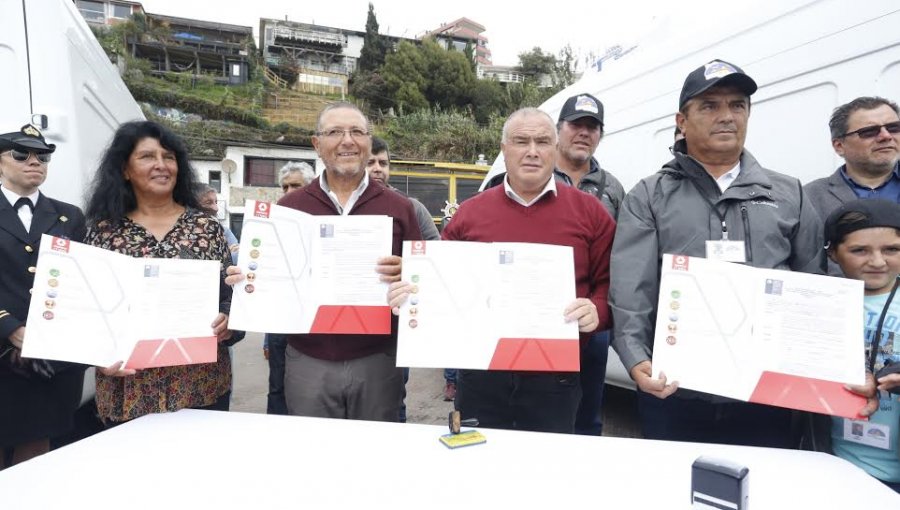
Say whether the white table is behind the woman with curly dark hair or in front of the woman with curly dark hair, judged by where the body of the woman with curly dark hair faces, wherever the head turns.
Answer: in front

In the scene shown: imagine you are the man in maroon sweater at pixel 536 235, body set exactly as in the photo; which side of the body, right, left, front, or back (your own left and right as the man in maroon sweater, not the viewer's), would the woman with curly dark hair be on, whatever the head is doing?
right

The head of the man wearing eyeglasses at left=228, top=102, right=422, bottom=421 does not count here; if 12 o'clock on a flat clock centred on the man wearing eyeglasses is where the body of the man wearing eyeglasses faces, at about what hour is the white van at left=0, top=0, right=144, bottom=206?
The white van is roughly at 4 o'clock from the man wearing eyeglasses.

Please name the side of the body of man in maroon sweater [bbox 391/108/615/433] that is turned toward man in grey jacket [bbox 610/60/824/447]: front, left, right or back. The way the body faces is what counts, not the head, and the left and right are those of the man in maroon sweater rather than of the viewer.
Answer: left

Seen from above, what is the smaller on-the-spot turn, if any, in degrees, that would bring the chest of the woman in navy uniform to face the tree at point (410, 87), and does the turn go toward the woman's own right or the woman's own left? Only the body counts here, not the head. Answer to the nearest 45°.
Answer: approximately 135° to the woman's own left

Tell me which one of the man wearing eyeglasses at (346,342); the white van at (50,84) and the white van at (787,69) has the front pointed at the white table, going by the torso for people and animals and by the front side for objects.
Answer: the man wearing eyeglasses

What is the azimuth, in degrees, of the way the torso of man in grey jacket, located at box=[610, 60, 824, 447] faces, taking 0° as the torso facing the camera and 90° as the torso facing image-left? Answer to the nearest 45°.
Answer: approximately 0°

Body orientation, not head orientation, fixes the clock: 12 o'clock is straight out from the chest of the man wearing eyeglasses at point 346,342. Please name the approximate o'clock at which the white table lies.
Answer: The white table is roughly at 12 o'clock from the man wearing eyeglasses.

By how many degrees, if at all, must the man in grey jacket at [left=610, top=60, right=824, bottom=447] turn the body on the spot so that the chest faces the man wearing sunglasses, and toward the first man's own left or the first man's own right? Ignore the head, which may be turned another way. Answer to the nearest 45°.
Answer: approximately 135° to the first man's own left

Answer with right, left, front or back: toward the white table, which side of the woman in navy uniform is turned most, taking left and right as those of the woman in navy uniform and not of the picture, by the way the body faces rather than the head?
front

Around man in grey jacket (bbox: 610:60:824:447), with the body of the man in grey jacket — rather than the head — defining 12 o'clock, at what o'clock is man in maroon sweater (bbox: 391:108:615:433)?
The man in maroon sweater is roughly at 3 o'clock from the man in grey jacket.
